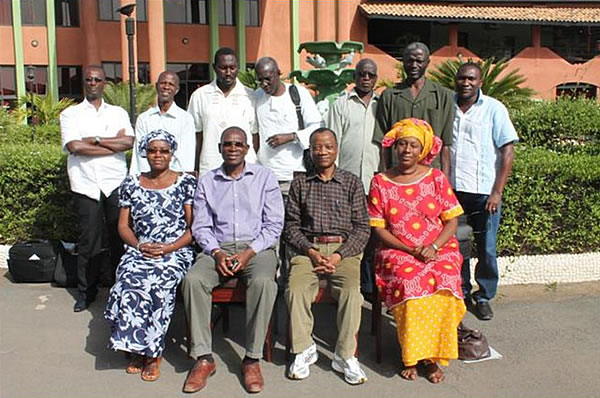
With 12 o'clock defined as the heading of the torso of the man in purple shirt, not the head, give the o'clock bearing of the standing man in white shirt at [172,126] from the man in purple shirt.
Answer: The standing man in white shirt is roughly at 5 o'clock from the man in purple shirt.

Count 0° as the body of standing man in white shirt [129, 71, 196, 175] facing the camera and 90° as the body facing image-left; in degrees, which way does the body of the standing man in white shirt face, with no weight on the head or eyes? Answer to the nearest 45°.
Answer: approximately 0°

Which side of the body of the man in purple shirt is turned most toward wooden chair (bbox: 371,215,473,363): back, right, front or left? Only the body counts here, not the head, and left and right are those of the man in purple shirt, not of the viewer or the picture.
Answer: left

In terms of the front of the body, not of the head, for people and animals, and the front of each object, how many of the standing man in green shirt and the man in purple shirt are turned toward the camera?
2

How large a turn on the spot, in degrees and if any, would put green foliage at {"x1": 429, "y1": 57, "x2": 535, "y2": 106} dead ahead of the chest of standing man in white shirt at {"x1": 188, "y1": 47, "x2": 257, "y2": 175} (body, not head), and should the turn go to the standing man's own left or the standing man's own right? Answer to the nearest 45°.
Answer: approximately 135° to the standing man's own left

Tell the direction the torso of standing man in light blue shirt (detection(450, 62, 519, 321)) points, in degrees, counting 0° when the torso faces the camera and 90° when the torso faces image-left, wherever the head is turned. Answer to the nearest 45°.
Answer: approximately 45°

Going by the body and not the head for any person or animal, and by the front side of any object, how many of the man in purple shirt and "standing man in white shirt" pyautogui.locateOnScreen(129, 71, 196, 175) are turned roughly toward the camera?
2
